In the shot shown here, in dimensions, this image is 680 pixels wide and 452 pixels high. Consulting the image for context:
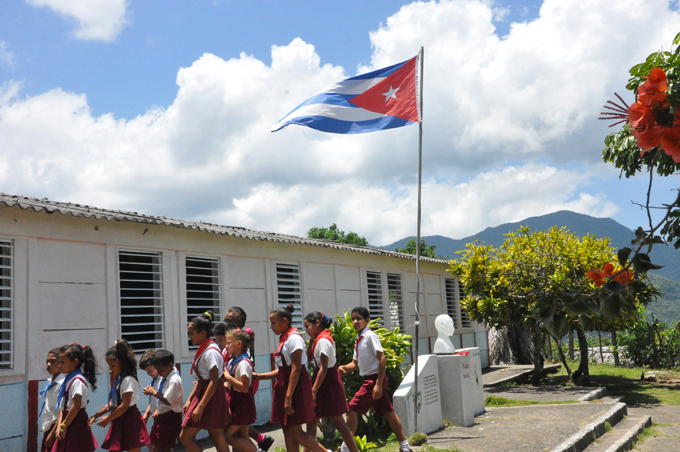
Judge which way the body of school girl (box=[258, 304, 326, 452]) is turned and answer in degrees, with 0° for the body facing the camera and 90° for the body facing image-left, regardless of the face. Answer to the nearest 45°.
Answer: approximately 90°

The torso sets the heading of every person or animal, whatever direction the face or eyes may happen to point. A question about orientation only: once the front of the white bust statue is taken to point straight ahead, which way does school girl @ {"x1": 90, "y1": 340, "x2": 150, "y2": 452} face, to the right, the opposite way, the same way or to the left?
the opposite way

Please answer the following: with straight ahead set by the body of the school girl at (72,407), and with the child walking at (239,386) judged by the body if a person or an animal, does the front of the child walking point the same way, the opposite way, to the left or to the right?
the same way

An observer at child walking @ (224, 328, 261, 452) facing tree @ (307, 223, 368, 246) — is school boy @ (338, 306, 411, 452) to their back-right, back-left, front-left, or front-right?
front-right

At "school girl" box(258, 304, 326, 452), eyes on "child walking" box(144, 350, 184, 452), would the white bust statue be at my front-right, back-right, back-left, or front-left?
back-right

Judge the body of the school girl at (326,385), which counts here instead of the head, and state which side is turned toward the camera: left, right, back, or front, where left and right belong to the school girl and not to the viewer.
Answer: left

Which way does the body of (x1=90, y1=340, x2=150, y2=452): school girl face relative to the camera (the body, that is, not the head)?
to the viewer's left

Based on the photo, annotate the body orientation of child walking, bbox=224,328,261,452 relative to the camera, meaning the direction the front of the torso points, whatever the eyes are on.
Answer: to the viewer's left
